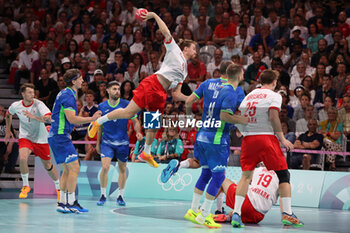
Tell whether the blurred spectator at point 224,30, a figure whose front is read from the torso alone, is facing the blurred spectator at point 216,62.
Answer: yes

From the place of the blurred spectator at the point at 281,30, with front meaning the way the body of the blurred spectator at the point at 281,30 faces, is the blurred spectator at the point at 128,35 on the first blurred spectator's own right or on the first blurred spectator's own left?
on the first blurred spectator's own right

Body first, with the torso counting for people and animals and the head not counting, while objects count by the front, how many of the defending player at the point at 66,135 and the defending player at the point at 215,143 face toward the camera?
0

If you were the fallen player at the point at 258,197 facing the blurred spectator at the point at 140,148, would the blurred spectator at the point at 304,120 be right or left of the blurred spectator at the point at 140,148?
right

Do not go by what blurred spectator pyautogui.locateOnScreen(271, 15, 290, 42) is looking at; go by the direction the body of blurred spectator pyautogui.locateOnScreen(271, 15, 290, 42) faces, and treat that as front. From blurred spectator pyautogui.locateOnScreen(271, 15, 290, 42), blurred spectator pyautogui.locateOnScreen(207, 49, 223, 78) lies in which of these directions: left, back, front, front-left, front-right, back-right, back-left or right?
front-right

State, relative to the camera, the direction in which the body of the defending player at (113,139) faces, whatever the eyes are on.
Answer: toward the camera

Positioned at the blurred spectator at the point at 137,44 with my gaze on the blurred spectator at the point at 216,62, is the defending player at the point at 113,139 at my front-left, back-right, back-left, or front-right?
front-right

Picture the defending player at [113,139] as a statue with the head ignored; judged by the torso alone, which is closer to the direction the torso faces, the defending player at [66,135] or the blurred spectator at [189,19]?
the defending player

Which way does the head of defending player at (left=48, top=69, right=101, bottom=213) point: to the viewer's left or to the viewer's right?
to the viewer's right

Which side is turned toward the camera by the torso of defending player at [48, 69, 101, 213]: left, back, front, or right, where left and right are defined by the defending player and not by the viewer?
right

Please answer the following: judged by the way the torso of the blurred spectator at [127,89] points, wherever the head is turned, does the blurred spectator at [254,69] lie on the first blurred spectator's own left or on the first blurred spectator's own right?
on the first blurred spectator's own left

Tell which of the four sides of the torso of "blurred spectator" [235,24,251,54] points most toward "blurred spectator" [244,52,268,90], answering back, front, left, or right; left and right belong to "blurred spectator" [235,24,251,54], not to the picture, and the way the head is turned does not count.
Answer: front

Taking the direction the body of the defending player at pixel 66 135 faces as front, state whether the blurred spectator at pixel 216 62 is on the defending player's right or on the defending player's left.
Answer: on the defending player's left
